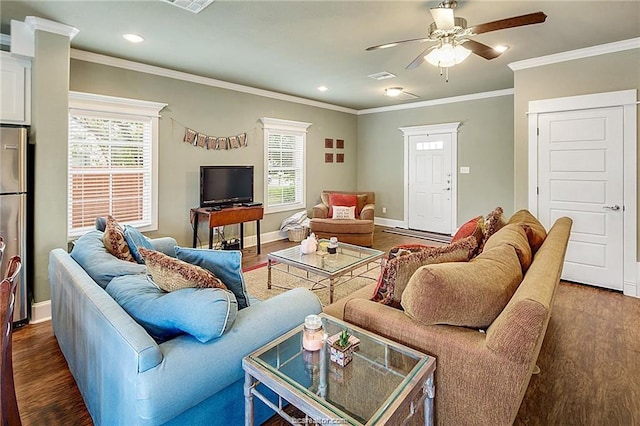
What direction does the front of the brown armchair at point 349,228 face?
toward the camera

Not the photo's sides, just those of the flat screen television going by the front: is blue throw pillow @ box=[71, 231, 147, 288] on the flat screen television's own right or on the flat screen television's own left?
on the flat screen television's own right

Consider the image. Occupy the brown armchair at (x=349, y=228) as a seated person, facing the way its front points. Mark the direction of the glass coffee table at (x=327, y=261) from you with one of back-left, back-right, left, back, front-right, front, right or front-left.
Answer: front

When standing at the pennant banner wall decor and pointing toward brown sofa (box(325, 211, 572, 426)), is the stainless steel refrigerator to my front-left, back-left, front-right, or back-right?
front-right

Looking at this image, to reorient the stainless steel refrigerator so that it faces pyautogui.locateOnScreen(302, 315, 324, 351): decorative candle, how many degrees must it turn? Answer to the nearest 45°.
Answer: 0° — it already faces it

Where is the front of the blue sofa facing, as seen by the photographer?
facing away from the viewer and to the right of the viewer

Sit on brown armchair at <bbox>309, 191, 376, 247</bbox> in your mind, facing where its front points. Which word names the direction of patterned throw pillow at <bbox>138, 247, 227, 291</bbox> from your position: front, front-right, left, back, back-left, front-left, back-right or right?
front
